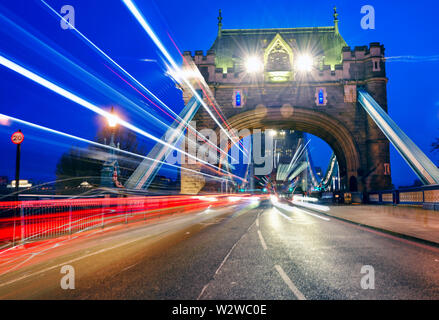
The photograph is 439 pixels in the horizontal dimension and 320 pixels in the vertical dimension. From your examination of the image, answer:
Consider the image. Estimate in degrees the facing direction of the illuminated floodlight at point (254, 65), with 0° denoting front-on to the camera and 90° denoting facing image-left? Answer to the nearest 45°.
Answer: approximately 0°

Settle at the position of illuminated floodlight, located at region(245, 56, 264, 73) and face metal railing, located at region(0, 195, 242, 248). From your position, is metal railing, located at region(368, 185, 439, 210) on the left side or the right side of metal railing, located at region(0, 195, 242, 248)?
left

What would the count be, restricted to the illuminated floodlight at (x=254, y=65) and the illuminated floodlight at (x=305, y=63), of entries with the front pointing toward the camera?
2

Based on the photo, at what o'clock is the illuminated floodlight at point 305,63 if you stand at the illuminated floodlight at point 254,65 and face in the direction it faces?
the illuminated floodlight at point 305,63 is roughly at 9 o'clock from the illuminated floodlight at point 254,65.

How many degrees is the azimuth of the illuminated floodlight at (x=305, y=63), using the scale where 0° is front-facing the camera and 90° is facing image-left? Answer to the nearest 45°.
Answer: approximately 0°

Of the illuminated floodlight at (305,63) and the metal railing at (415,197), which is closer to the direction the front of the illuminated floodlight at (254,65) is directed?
the metal railing

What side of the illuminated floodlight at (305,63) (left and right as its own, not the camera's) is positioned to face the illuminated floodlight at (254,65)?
right
